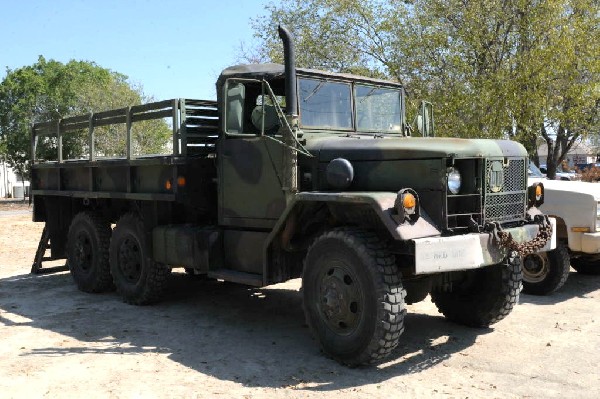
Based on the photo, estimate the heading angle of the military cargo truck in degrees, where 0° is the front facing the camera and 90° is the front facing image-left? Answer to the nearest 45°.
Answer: approximately 315°

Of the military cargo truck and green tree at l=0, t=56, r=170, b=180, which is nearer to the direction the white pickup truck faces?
the military cargo truck

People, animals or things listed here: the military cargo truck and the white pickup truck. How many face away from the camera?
0

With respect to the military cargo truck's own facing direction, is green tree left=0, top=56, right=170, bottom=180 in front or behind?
behind

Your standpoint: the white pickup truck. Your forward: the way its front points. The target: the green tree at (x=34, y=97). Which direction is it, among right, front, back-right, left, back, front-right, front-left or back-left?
back

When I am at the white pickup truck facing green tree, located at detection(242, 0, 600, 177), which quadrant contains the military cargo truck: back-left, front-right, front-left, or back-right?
back-left

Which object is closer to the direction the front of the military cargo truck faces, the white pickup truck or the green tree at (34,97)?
the white pickup truck

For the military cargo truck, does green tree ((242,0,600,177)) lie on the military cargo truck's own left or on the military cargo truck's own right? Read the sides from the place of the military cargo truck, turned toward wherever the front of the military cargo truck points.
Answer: on the military cargo truck's own left

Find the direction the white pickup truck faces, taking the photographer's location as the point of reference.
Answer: facing the viewer and to the right of the viewer

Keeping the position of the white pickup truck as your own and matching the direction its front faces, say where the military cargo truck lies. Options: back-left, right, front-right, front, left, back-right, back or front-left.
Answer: right

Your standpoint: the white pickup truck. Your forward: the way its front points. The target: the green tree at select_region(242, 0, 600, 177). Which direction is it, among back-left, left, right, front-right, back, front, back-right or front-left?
back-left

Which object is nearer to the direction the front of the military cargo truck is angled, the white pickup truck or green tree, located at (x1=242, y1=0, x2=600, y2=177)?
the white pickup truck
